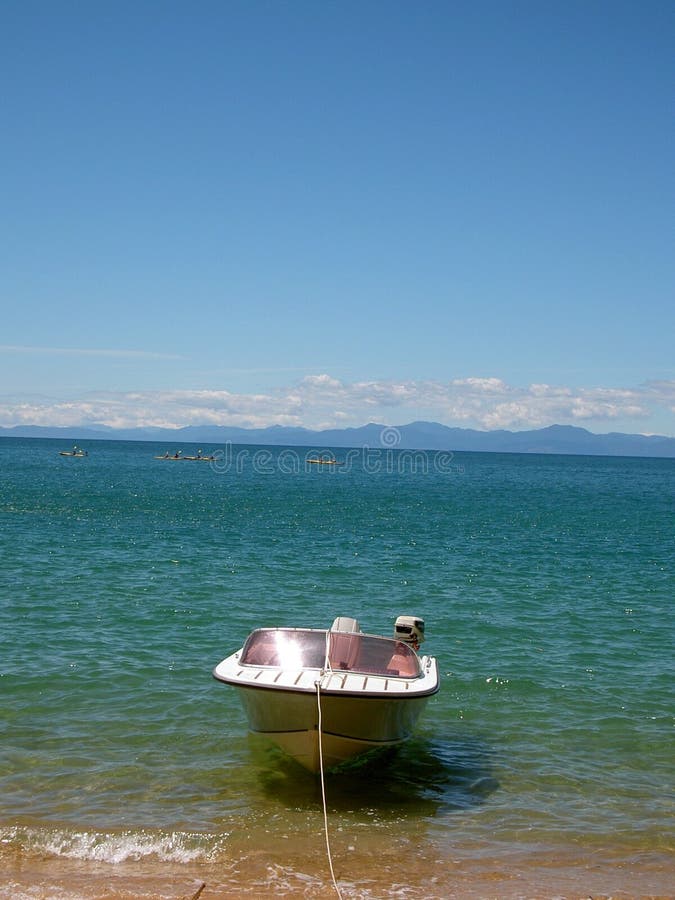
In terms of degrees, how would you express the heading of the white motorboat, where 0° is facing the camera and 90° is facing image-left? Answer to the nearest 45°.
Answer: approximately 0°
